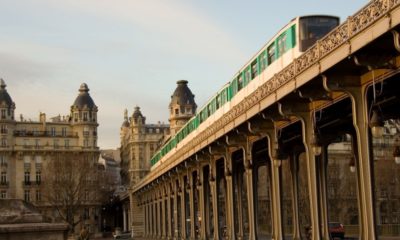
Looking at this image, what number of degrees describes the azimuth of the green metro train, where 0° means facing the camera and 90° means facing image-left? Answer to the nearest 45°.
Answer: approximately 315°
